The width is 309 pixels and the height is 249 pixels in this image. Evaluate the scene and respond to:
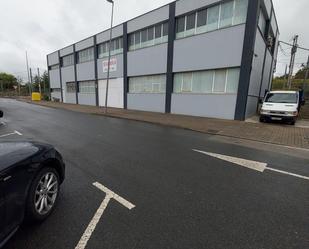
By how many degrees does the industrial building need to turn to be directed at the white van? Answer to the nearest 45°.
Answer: approximately 90° to its left

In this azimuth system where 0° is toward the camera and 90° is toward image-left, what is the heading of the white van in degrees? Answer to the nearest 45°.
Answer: approximately 0°

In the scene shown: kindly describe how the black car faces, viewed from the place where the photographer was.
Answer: facing away from the viewer and to the right of the viewer

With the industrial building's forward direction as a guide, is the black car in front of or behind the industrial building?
in front

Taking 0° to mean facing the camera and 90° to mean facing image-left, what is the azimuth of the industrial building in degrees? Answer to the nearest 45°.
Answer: approximately 45°
